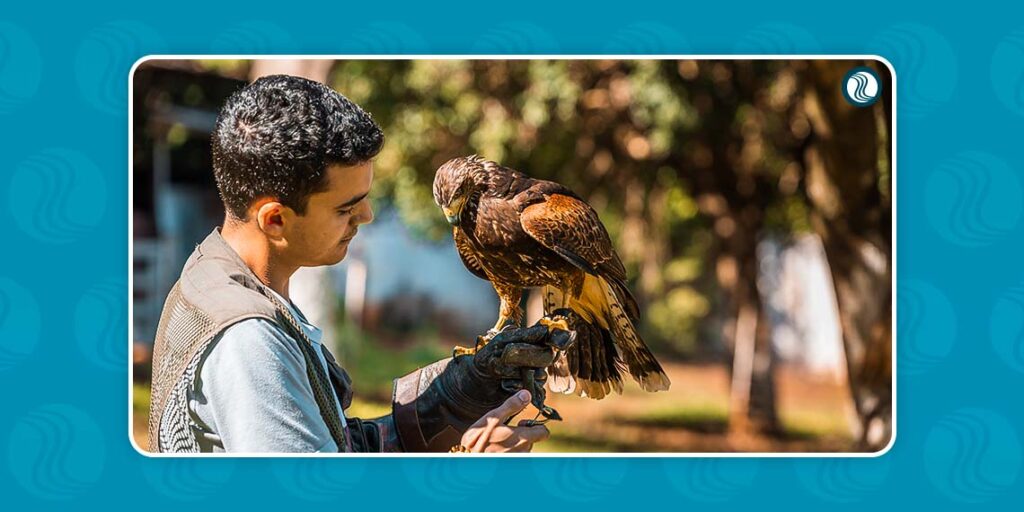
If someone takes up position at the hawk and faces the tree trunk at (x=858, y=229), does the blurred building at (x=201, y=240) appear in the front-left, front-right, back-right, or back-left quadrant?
front-left

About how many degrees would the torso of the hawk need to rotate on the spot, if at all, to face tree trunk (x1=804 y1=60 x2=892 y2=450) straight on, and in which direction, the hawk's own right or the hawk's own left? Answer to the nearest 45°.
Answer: approximately 180°

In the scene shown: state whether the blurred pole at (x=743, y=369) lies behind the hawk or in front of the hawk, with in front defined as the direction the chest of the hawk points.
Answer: behind

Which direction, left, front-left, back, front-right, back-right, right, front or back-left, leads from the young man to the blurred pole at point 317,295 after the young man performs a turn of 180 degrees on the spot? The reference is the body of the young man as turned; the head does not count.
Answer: right

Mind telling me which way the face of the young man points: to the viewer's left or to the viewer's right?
to the viewer's right

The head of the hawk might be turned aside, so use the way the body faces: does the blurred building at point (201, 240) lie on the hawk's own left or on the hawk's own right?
on the hawk's own right

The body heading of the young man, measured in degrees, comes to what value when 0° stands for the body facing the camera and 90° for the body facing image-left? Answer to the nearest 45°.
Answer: approximately 270°
